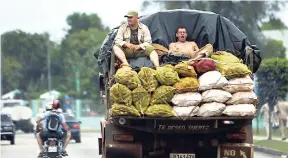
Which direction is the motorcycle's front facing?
away from the camera

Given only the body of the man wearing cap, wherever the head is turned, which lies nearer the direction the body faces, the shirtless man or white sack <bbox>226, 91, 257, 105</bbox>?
the white sack

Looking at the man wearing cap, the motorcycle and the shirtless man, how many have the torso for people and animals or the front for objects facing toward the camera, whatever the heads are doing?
2

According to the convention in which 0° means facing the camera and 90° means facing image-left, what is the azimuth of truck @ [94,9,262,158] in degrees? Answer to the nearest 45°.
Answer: approximately 180°

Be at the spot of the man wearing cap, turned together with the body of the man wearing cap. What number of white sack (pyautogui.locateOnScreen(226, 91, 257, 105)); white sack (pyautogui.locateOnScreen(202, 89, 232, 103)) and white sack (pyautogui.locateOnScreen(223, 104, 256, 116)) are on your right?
0

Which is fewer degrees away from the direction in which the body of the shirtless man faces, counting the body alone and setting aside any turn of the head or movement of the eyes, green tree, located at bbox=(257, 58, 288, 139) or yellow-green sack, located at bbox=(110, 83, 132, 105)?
the yellow-green sack

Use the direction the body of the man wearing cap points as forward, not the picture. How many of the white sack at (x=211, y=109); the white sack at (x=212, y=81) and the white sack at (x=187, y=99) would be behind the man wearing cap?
0

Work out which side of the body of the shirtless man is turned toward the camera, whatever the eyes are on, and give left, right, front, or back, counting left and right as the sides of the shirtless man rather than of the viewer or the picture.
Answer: front

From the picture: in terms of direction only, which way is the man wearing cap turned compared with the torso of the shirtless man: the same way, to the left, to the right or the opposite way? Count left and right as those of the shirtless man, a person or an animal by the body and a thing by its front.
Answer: the same way

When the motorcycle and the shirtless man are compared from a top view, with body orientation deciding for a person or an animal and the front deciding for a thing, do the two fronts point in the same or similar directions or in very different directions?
very different directions

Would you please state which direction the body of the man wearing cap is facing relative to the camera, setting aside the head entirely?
toward the camera
